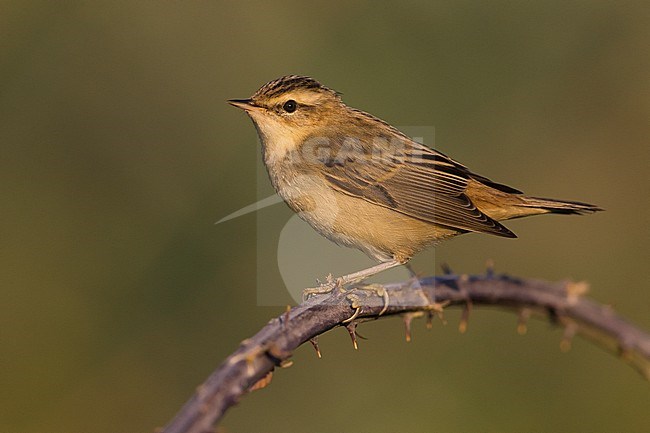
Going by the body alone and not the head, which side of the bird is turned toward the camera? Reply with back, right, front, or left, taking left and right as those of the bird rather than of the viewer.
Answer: left
